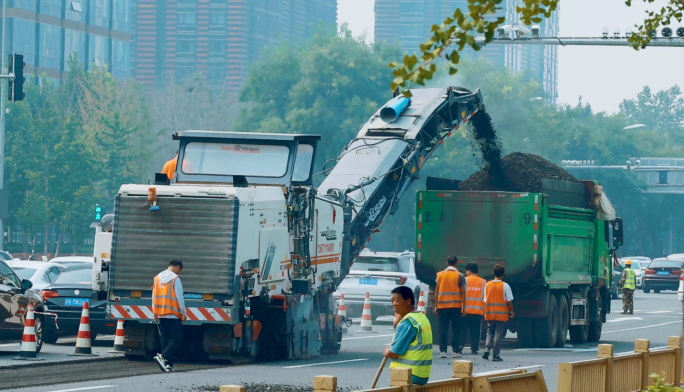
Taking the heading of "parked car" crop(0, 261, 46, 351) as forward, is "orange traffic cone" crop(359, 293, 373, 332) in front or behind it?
in front
